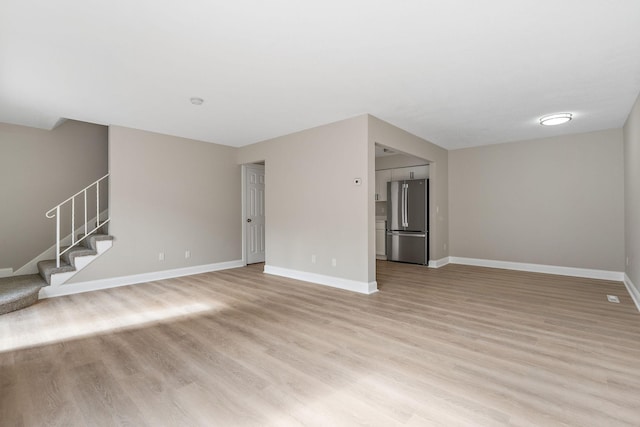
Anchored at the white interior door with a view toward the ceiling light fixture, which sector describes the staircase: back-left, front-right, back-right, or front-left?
back-right

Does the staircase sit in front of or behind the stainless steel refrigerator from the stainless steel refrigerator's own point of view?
in front

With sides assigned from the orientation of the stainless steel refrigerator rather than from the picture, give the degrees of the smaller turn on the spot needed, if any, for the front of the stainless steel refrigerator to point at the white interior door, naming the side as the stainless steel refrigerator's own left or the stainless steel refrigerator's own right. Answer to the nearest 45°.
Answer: approximately 45° to the stainless steel refrigerator's own right

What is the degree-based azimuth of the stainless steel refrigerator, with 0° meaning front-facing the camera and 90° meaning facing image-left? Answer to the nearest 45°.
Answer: approximately 45°

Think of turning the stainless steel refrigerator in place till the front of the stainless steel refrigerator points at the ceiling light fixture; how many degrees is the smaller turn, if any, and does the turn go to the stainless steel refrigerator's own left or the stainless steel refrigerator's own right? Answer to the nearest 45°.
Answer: approximately 90° to the stainless steel refrigerator's own left

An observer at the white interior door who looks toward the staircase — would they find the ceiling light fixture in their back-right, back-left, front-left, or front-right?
back-left
